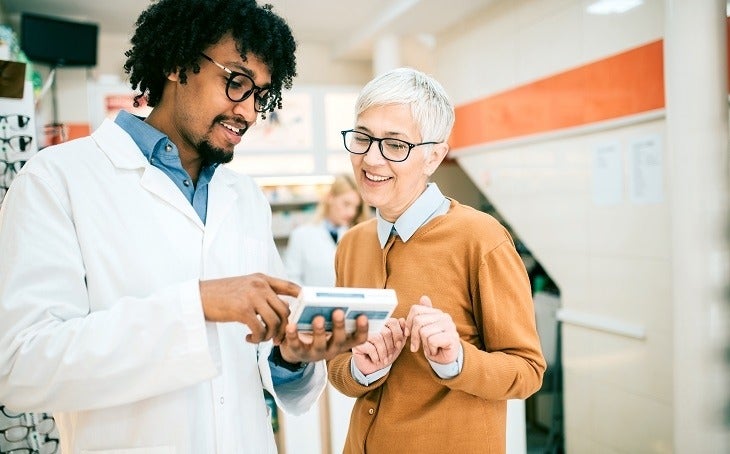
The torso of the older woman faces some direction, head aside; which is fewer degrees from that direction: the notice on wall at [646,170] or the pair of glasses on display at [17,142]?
the pair of glasses on display

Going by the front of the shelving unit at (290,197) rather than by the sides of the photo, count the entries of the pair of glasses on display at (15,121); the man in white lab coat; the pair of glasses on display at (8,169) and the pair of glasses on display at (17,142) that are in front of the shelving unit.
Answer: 4

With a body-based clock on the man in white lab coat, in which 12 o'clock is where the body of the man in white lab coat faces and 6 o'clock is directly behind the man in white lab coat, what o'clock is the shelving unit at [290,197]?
The shelving unit is roughly at 8 o'clock from the man in white lab coat.

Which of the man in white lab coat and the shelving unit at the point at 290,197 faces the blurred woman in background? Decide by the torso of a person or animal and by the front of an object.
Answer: the shelving unit

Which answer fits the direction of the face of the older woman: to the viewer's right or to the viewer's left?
to the viewer's left

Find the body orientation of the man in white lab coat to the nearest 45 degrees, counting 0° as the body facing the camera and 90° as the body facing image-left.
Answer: approximately 315°

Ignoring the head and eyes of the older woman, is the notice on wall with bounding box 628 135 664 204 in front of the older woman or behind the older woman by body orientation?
behind

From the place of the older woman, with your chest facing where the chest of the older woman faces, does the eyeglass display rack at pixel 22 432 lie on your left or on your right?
on your right

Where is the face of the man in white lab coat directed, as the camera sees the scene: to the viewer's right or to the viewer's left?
to the viewer's right

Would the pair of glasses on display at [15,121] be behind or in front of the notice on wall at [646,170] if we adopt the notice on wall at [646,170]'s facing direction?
in front

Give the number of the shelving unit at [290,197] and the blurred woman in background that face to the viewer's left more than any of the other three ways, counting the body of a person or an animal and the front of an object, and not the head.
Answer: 0

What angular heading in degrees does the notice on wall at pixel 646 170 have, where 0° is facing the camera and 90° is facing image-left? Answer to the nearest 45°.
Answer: approximately 45°

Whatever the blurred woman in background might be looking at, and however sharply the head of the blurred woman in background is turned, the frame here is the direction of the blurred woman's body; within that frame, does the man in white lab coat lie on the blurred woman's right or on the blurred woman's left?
on the blurred woman's right

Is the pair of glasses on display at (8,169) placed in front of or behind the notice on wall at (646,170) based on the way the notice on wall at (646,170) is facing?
in front
